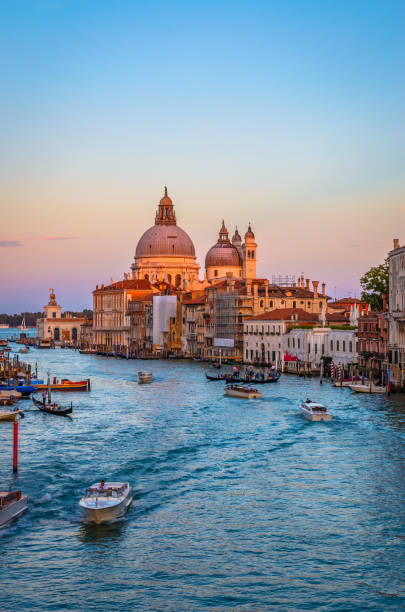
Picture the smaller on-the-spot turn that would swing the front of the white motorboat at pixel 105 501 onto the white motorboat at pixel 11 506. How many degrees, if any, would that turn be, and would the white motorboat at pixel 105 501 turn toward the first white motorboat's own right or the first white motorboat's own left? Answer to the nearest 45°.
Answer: approximately 45° to the first white motorboat's own right

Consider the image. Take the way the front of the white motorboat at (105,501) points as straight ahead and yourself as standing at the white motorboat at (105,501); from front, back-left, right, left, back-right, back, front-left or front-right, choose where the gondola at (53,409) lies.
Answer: back-right

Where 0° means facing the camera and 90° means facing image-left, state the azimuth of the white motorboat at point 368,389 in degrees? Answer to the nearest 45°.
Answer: approximately 90°

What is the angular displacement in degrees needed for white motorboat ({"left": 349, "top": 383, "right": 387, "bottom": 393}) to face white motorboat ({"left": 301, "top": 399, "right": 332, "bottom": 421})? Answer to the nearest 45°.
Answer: approximately 90° to its left

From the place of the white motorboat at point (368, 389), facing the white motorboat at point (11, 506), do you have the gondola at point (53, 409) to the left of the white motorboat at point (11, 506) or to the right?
right

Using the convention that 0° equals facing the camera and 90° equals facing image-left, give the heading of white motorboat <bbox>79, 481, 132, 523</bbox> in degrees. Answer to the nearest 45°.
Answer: approximately 45°

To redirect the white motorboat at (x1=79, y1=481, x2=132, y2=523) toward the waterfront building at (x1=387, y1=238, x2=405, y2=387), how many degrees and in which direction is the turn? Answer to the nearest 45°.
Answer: approximately 180°

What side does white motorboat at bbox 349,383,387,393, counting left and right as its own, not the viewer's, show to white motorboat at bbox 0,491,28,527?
left
